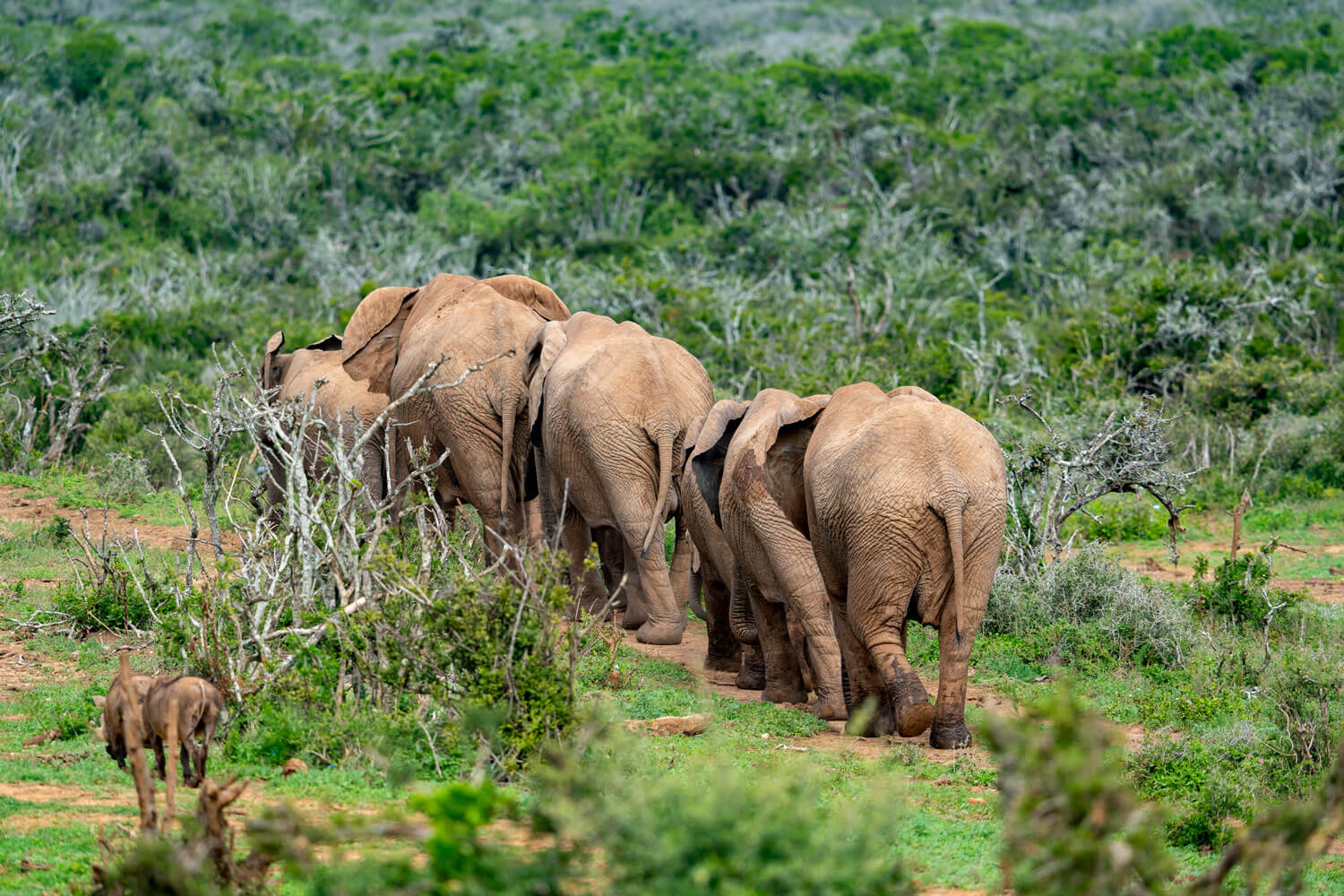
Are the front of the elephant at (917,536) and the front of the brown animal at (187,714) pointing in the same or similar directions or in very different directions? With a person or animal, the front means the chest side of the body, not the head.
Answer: same or similar directions

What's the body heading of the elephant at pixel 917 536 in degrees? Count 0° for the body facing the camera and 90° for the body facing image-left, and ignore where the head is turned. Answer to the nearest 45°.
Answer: approximately 135°

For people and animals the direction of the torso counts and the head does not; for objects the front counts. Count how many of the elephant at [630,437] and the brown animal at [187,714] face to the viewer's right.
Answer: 0

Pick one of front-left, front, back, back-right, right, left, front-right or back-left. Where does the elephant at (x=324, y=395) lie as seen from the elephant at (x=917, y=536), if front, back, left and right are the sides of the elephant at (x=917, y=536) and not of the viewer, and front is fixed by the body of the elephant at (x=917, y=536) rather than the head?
front

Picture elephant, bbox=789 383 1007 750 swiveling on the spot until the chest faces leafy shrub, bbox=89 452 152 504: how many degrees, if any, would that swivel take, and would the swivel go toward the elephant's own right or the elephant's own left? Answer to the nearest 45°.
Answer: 0° — it already faces it

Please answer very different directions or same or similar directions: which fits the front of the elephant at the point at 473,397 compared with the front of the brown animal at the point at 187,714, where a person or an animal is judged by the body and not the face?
same or similar directions

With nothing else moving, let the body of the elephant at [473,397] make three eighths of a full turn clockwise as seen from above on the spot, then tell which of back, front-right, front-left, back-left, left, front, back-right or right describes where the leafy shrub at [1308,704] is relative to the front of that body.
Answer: front-right

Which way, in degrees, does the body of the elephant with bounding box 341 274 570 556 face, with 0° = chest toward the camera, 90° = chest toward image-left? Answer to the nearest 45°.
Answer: approximately 135°

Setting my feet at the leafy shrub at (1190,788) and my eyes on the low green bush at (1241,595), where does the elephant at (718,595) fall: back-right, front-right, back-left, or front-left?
front-left

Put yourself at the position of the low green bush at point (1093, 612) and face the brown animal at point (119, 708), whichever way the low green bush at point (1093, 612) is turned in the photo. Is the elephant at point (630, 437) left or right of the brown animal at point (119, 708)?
right

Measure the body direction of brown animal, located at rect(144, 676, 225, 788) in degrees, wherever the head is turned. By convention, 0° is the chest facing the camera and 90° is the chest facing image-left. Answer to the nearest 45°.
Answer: approximately 135°

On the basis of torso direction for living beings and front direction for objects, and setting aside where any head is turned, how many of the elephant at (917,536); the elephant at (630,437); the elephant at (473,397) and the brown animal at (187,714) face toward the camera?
0

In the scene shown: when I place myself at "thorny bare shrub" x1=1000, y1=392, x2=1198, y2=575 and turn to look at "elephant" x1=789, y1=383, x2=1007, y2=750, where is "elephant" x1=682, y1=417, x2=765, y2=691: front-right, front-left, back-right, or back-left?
front-right
